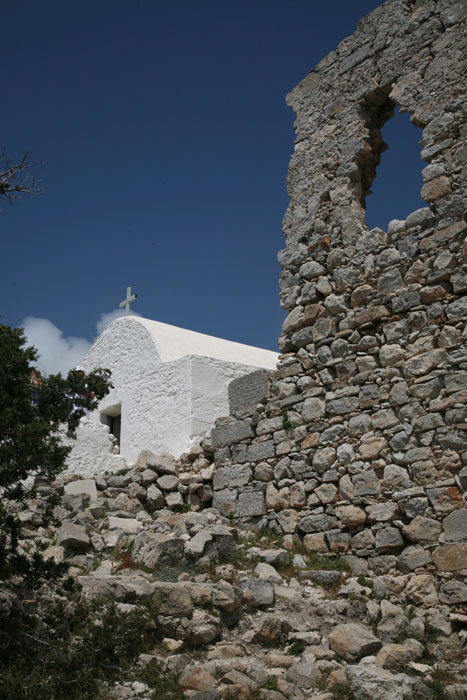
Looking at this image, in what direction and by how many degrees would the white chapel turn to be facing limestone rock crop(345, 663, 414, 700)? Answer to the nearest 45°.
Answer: approximately 45° to its left

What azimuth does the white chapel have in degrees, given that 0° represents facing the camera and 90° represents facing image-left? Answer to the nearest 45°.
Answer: approximately 45°

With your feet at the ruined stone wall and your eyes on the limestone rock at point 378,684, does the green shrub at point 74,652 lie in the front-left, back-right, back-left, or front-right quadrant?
front-right

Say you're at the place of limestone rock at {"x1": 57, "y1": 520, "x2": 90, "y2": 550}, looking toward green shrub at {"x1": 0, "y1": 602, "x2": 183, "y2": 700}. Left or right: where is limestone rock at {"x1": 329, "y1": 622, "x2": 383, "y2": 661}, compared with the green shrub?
left

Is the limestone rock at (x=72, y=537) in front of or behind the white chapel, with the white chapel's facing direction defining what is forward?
in front

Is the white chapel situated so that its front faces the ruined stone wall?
no

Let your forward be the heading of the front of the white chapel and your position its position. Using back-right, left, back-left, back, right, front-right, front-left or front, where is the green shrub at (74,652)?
front-left

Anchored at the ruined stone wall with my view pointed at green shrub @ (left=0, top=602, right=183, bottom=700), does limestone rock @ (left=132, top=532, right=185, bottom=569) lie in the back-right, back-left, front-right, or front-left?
front-right

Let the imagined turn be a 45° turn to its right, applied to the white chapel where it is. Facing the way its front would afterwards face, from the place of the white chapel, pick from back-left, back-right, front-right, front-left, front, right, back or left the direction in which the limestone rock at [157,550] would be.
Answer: left

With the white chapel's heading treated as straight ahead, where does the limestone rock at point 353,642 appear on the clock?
The limestone rock is roughly at 10 o'clock from the white chapel.
